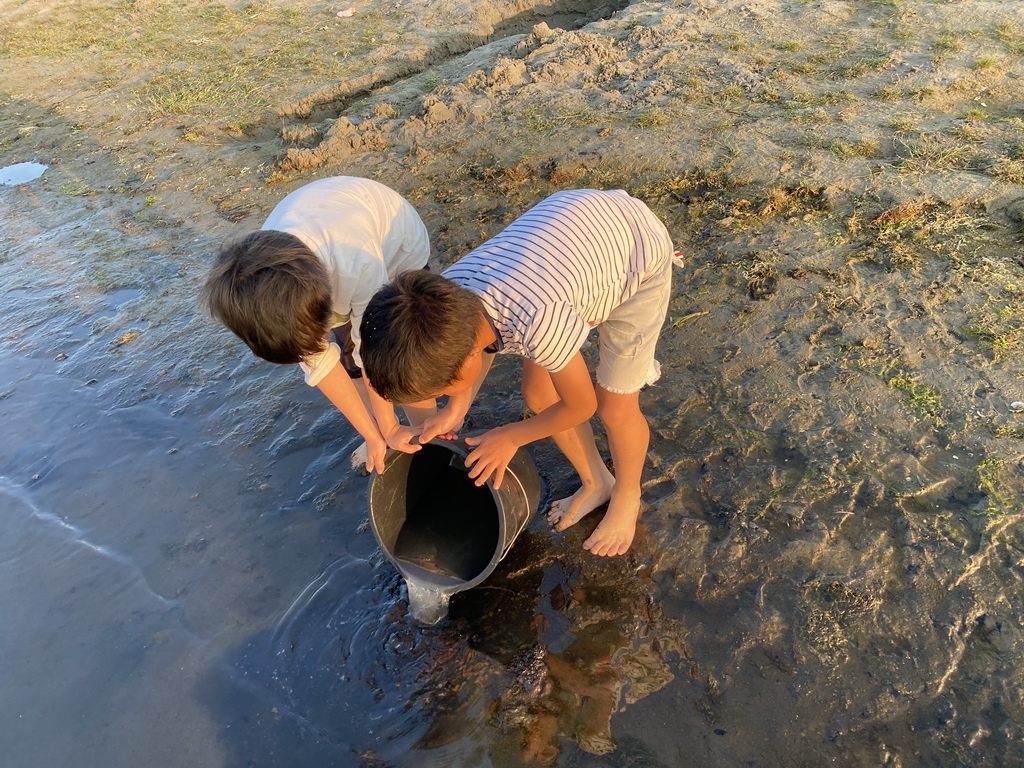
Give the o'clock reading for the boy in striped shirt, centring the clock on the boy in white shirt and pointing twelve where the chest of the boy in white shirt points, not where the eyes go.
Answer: The boy in striped shirt is roughly at 9 o'clock from the boy in white shirt.

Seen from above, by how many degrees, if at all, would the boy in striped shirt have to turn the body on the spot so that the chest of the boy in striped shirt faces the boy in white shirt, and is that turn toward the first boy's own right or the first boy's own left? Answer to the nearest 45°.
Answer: approximately 90° to the first boy's own right

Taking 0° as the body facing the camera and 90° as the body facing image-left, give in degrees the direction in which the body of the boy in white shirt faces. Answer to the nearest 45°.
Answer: approximately 45°
